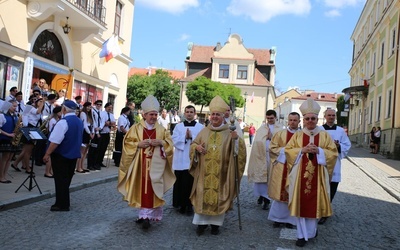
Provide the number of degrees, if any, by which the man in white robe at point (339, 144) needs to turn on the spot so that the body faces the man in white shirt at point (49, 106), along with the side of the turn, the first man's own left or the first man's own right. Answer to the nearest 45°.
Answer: approximately 90° to the first man's own right

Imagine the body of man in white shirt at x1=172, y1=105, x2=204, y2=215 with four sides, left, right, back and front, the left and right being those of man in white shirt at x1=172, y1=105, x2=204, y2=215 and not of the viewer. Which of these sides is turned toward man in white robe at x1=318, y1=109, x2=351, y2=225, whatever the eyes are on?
left

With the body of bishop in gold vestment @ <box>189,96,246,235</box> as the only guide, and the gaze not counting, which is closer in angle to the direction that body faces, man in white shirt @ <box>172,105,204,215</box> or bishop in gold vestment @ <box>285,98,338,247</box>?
the bishop in gold vestment

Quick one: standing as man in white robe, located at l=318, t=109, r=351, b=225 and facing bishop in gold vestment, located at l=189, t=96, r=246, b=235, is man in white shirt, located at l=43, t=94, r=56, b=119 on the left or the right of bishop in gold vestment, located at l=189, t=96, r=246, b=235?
right
